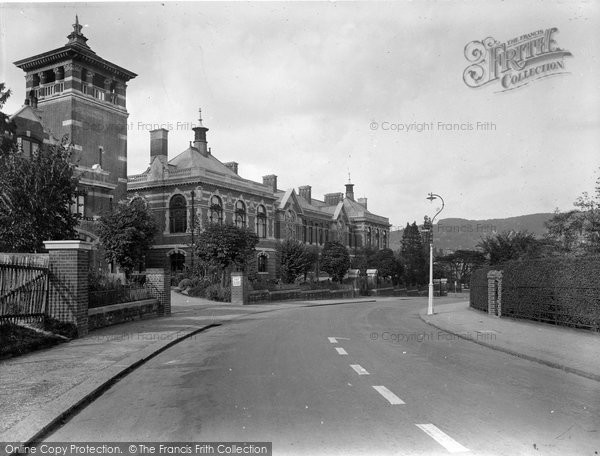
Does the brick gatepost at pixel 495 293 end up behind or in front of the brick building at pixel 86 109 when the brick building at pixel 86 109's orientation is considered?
in front

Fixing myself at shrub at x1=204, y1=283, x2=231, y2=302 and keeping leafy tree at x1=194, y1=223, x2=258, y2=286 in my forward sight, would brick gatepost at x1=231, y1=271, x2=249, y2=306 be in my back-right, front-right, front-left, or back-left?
back-right

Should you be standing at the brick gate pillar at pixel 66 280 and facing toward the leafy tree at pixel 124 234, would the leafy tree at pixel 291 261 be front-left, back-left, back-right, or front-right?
front-right

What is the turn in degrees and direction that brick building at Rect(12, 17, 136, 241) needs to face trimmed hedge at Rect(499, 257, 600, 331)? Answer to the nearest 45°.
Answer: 0° — it already faces it

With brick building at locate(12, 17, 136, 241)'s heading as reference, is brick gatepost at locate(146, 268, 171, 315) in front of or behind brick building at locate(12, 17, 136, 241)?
in front

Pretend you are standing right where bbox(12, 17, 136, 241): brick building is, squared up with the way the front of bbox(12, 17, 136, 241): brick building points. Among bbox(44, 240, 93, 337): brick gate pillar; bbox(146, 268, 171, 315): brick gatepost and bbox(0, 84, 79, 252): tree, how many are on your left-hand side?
0

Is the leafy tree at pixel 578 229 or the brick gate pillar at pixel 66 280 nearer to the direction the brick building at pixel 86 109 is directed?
the leafy tree

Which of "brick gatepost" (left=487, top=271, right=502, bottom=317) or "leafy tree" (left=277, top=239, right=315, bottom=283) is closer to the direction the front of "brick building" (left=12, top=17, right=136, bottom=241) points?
the brick gatepost

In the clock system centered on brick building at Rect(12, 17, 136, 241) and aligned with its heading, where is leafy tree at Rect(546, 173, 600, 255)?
The leafy tree is roughly at 12 o'clock from the brick building.

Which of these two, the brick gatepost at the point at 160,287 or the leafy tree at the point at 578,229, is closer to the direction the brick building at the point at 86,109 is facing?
the leafy tree

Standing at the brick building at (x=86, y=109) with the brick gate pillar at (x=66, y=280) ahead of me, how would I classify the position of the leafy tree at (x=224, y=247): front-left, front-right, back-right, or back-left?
front-left

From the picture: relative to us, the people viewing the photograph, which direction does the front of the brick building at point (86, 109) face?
facing the viewer and to the right of the viewer

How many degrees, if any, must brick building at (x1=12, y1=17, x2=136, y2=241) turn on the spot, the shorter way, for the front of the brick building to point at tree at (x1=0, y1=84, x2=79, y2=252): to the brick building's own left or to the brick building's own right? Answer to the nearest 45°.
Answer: approximately 45° to the brick building's own right
